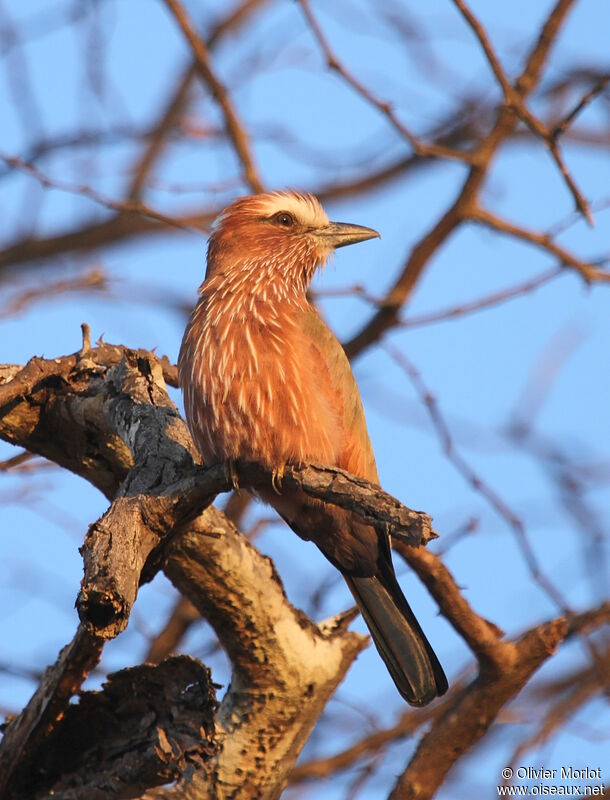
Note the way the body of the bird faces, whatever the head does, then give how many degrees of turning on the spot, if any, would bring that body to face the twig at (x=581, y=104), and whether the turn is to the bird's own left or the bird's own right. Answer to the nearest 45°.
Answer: approximately 135° to the bird's own left

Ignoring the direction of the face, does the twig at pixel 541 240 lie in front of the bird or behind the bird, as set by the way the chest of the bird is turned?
behind
